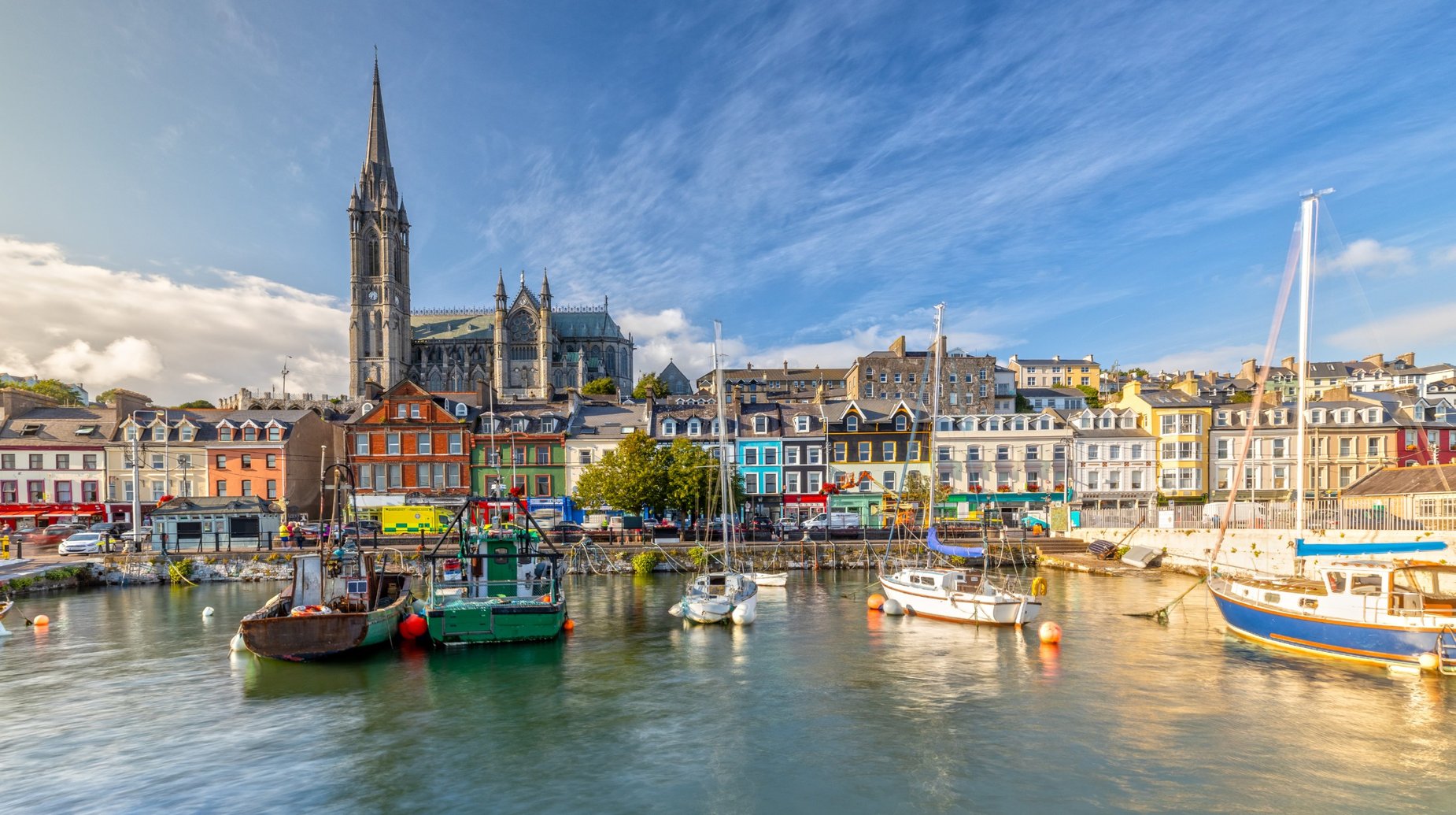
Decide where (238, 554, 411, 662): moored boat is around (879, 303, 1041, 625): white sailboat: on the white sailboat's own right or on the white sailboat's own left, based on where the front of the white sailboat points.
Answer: on the white sailboat's own left

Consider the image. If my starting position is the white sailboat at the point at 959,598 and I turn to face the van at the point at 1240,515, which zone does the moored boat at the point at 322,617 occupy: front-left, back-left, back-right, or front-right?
back-left

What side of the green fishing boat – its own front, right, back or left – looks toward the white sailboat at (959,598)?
right

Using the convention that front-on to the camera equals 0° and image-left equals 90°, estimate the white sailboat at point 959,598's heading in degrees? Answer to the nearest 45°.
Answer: approximately 135°

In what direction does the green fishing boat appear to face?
away from the camera
